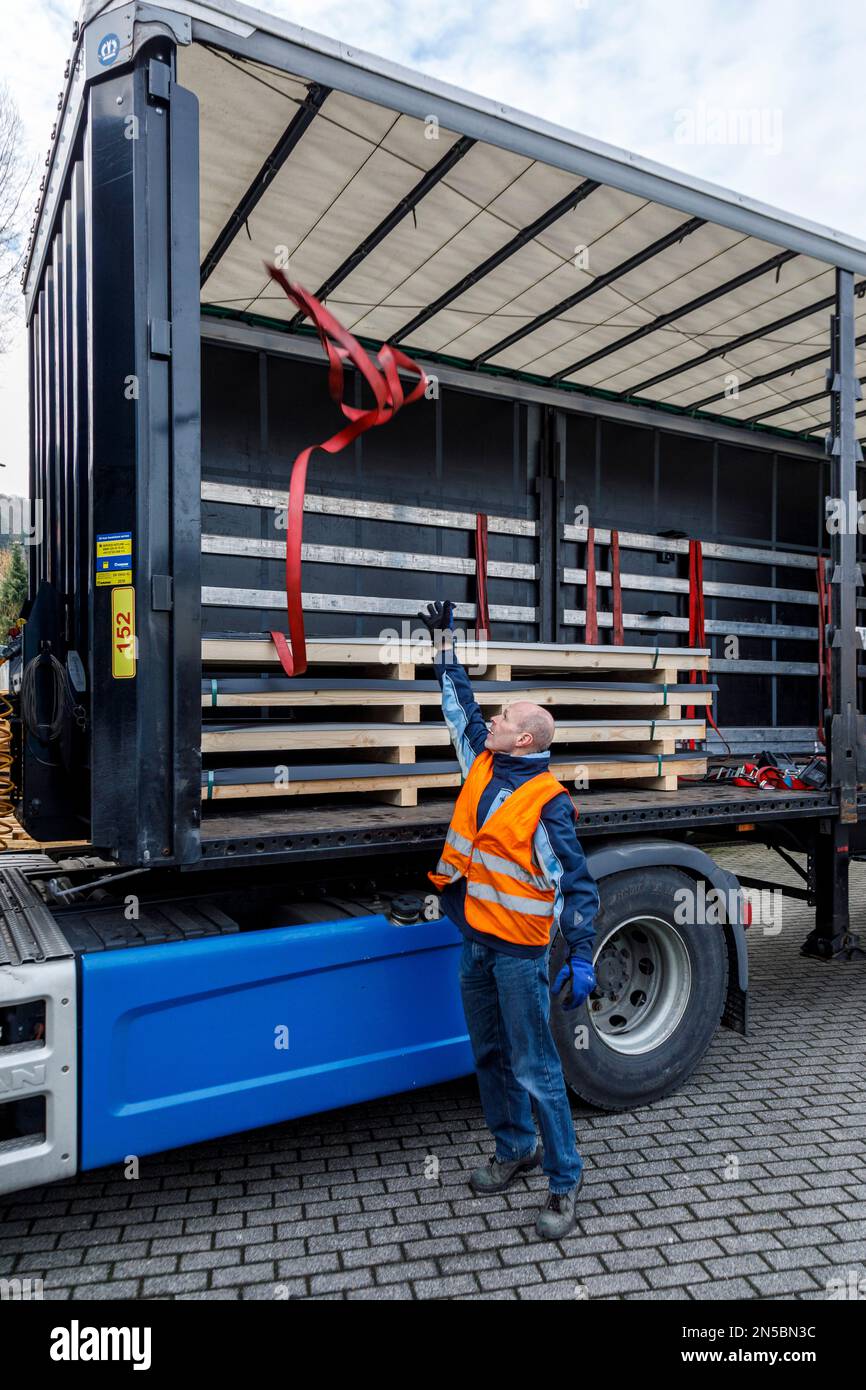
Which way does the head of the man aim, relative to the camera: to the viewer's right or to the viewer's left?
to the viewer's left

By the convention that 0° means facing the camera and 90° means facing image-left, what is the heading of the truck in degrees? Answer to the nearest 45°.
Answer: approximately 45°
